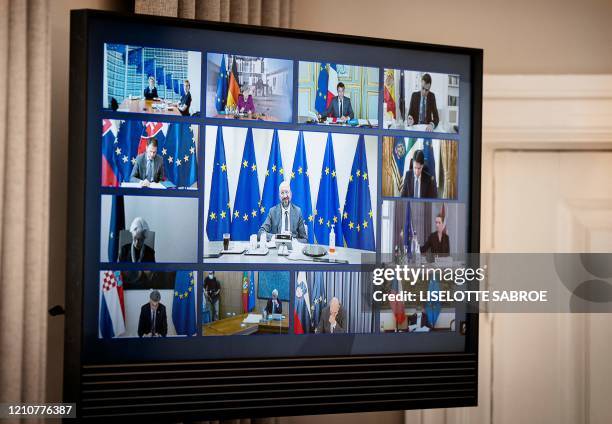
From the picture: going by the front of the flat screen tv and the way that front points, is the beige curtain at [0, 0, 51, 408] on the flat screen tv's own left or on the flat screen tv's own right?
on the flat screen tv's own right

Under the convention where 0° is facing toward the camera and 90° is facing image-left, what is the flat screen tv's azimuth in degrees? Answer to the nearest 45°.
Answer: approximately 315°
